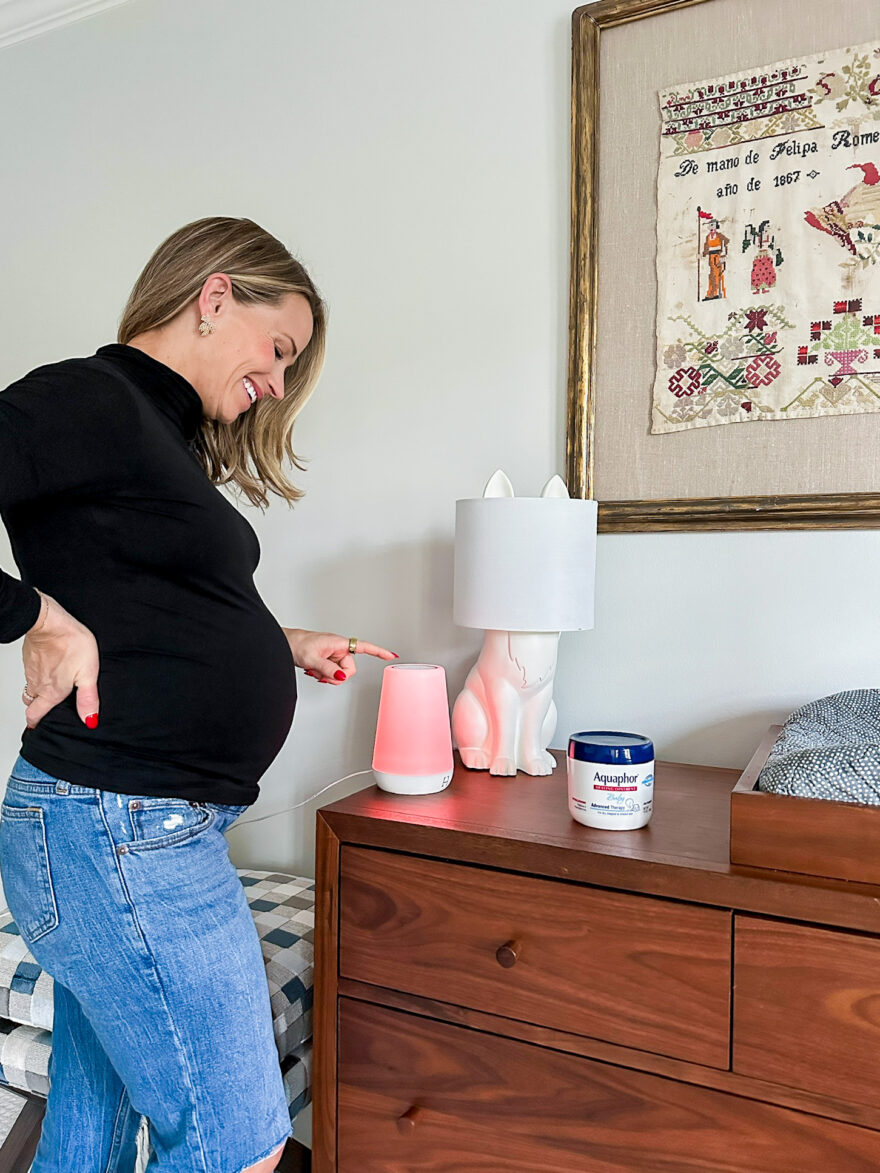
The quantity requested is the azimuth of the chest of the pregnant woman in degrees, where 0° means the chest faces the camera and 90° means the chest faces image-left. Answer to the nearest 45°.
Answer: approximately 270°

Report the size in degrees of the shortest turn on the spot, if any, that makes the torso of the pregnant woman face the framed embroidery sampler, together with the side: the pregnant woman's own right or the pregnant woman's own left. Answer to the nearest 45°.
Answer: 0° — they already face it

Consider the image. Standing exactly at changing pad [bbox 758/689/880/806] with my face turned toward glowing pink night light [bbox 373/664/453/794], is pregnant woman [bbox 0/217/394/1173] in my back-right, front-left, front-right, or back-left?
front-left

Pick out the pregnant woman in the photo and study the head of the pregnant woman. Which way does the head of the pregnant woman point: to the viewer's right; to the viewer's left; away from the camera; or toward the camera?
to the viewer's right
